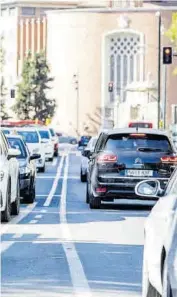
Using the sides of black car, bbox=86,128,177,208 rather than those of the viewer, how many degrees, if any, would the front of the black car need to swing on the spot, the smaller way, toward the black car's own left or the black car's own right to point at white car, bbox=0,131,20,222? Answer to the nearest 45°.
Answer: approximately 135° to the black car's own left

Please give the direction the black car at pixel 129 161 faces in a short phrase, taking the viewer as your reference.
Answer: facing away from the viewer

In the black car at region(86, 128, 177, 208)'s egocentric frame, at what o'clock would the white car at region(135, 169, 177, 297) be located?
The white car is roughly at 6 o'clock from the black car.

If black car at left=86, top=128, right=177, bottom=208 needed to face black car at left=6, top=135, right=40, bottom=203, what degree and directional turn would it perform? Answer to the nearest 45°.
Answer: approximately 45° to its left
